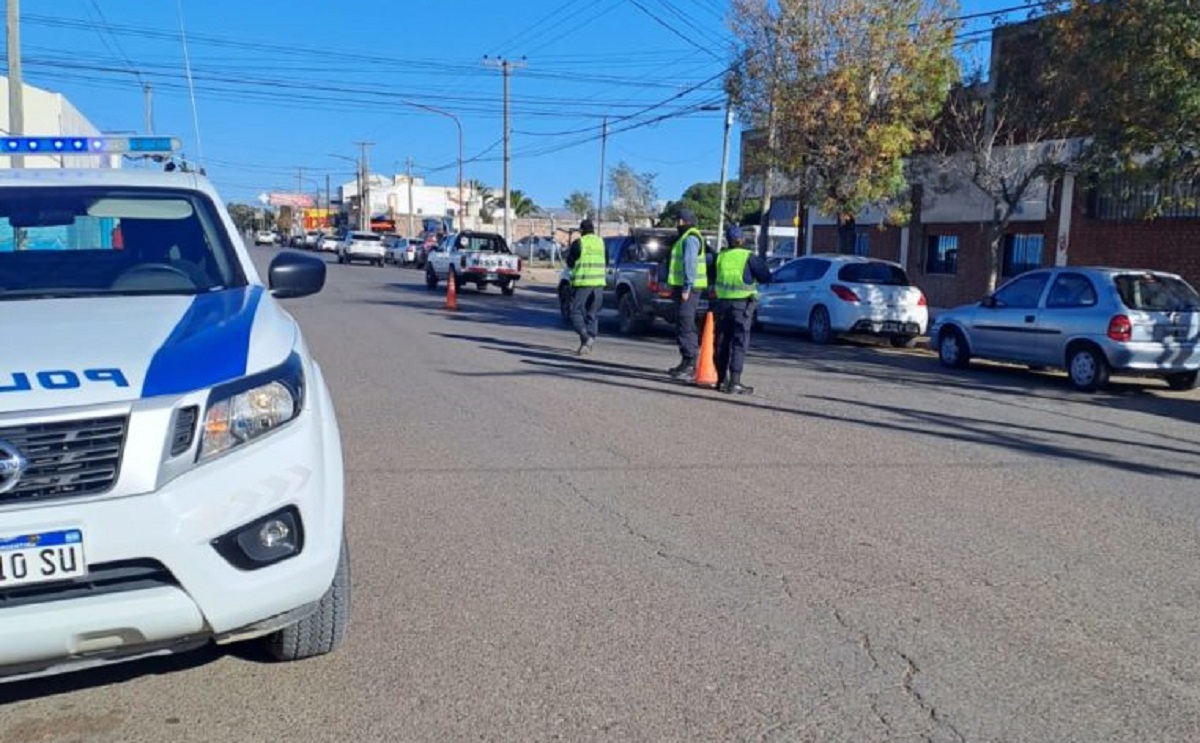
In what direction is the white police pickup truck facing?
toward the camera

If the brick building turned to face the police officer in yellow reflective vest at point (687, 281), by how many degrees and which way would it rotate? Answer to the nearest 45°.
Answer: approximately 45° to its left

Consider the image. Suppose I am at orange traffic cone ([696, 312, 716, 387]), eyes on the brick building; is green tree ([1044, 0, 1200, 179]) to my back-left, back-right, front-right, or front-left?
front-right

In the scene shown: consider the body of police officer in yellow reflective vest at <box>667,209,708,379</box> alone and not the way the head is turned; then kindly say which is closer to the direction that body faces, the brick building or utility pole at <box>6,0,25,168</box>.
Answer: the utility pole

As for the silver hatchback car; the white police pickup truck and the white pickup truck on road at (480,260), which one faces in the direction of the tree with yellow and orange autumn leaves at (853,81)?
the silver hatchback car

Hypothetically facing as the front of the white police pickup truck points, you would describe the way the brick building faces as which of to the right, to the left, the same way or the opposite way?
to the right

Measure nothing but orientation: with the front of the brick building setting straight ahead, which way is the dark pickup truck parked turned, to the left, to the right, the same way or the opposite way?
to the right

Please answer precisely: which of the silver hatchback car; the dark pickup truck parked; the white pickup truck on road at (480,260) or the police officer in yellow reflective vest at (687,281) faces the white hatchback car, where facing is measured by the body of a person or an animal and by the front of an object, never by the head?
the silver hatchback car

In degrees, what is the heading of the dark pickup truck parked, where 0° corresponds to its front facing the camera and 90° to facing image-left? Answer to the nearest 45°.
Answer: approximately 135°

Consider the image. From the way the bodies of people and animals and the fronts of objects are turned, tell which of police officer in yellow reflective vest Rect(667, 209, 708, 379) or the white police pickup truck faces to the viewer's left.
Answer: the police officer in yellow reflective vest

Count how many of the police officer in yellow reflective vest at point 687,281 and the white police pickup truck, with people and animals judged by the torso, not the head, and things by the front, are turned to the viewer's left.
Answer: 1

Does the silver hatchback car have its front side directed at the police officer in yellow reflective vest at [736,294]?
no

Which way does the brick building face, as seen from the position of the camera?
facing the viewer and to the left of the viewer

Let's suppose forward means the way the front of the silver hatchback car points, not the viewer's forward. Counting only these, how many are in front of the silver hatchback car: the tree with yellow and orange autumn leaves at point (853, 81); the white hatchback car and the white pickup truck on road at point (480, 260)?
3

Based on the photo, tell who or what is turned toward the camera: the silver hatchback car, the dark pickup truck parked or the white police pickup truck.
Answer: the white police pickup truck

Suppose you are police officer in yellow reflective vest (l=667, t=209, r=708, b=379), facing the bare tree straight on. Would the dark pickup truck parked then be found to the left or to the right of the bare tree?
left

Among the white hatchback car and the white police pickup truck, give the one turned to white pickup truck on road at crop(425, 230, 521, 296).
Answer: the white hatchback car

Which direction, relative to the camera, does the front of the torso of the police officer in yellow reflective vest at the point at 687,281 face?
to the viewer's left

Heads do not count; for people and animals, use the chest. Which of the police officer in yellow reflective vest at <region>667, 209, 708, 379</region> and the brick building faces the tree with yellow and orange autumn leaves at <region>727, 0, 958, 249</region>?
the brick building
